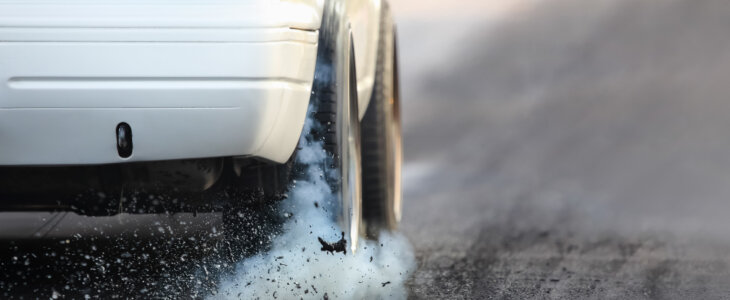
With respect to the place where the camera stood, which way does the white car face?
facing away from the viewer
